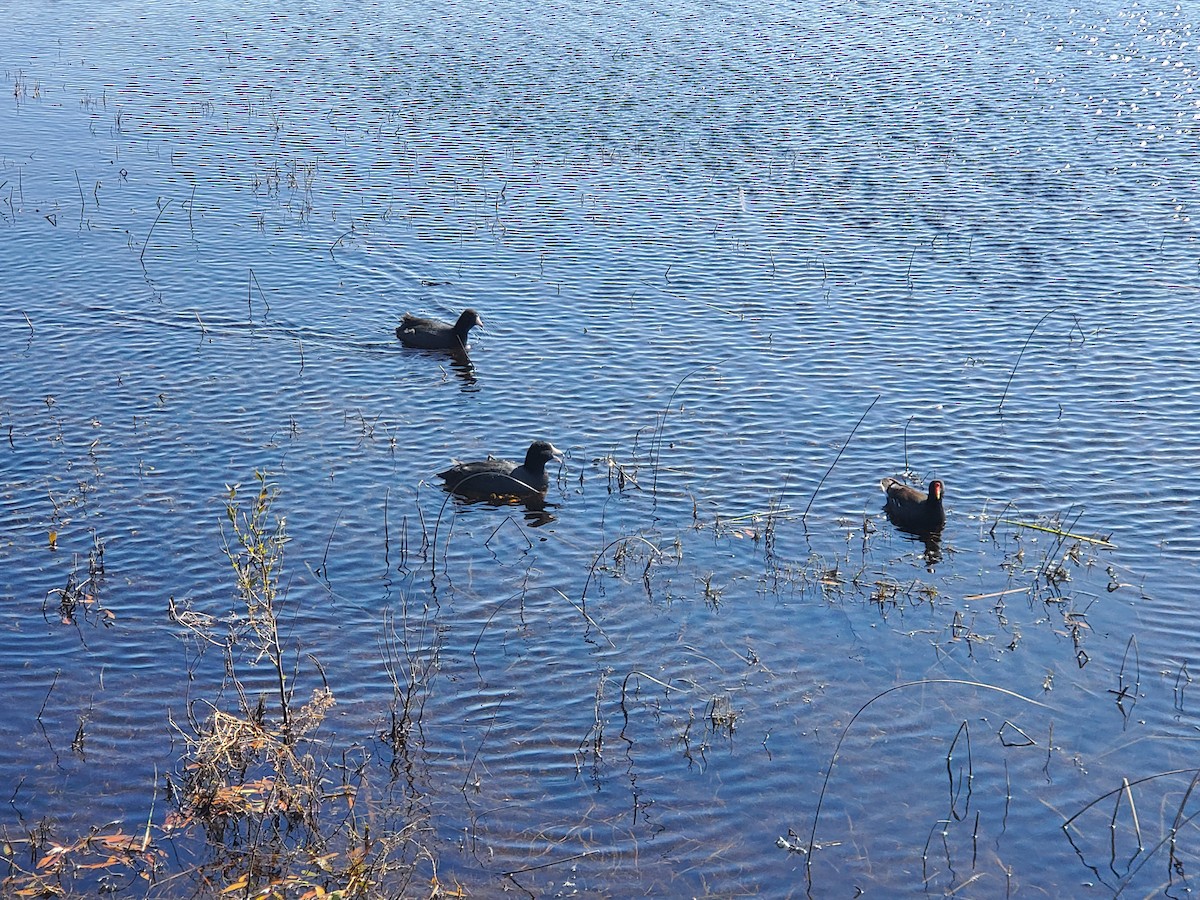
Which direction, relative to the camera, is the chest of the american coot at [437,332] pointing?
to the viewer's right

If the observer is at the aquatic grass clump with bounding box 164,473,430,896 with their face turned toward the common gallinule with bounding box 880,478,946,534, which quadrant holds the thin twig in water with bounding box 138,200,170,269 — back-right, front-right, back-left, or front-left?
front-left

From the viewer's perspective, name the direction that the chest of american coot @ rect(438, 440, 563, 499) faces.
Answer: to the viewer's right

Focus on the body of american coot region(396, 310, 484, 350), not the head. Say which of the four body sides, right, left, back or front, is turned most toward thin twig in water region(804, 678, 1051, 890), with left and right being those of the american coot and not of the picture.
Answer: right

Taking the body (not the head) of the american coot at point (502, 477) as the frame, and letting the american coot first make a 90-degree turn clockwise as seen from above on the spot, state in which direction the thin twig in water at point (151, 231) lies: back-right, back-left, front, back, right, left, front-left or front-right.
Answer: back-right

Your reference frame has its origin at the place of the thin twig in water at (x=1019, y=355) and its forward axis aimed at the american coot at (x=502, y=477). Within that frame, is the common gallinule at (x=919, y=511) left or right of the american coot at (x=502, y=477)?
left

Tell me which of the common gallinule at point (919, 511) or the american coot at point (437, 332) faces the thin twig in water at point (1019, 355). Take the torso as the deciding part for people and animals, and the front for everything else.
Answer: the american coot at point (437, 332)

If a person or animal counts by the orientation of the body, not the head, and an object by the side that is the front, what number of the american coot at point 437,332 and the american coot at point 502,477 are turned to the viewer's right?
2

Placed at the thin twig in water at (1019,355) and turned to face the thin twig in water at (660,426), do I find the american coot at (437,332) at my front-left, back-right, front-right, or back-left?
front-right

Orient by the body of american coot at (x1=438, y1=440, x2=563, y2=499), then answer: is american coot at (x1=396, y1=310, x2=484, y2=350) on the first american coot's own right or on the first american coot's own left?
on the first american coot's own left

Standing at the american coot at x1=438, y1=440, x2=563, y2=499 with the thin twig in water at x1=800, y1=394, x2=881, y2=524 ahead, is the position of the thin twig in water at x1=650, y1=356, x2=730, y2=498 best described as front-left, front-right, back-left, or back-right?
front-left
